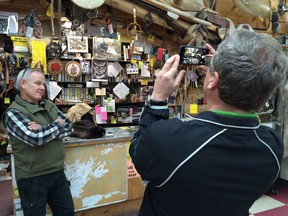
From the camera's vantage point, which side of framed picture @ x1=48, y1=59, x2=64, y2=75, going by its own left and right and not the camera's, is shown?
front

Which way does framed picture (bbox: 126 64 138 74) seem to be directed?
toward the camera

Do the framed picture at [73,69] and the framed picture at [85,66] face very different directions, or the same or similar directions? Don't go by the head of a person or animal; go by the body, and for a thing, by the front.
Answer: same or similar directions

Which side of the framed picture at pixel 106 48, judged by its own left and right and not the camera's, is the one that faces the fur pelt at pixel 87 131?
front

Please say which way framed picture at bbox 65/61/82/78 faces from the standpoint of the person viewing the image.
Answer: facing the viewer

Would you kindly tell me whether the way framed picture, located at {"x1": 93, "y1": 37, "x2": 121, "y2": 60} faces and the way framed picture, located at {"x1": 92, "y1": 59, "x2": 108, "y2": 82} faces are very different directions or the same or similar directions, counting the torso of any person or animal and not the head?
same or similar directions

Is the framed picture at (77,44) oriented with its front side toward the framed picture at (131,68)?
no

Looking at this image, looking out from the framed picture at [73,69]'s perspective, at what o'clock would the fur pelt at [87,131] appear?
The fur pelt is roughly at 12 o'clock from the framed picture.

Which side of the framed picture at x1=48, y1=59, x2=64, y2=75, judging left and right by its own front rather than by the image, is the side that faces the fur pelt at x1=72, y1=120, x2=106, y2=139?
front

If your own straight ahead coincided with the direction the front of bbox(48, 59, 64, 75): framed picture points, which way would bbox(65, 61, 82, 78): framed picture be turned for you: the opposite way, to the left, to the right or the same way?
the same way

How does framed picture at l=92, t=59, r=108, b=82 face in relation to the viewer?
toward the camera

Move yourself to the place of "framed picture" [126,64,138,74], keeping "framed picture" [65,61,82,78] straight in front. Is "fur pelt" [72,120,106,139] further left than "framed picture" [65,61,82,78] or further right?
left

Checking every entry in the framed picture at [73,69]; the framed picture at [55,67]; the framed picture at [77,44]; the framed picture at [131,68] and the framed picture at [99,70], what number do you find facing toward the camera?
5

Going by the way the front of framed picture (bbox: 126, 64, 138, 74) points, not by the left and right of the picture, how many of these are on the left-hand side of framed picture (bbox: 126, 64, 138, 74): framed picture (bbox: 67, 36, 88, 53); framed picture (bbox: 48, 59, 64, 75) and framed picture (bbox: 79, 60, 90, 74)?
0

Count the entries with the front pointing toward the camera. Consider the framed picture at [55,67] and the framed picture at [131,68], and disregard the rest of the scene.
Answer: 2
